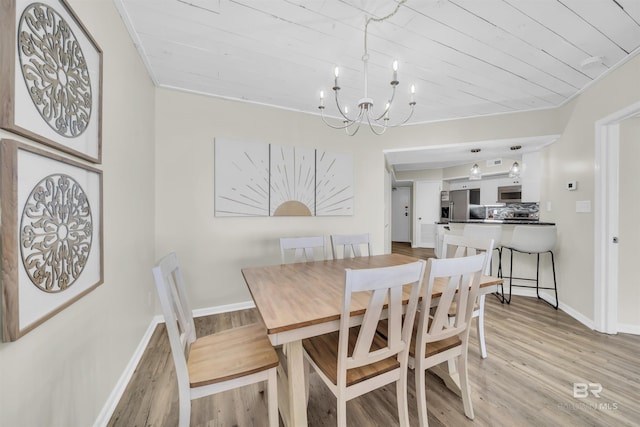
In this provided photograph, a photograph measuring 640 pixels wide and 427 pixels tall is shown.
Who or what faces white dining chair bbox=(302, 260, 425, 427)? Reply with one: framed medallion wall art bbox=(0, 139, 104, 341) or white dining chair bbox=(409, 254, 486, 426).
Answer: the framed medallion wall art

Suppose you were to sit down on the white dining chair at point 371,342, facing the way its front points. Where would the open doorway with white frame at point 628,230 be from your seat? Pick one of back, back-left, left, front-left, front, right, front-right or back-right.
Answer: right

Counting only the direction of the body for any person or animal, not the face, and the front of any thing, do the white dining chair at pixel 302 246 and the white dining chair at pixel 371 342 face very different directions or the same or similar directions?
very different directions

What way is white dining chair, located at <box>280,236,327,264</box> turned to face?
toward the camera

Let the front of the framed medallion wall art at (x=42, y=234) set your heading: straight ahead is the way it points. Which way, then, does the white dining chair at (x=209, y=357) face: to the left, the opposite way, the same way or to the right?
the same way

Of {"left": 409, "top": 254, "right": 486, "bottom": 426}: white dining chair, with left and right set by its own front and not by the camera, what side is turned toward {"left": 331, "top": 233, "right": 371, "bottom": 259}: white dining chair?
front

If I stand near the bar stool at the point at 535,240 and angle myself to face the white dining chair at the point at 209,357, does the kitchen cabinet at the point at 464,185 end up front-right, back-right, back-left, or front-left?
back-right

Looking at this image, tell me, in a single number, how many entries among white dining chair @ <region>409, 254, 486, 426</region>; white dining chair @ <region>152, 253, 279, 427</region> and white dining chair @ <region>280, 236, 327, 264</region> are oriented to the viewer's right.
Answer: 1

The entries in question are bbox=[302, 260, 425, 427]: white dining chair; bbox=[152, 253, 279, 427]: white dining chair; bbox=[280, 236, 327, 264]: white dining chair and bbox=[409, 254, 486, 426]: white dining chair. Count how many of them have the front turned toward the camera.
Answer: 1

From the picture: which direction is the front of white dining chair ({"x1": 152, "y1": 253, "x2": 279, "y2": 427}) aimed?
to the viewer's right

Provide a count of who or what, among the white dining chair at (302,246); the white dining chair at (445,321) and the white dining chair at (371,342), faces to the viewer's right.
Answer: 0

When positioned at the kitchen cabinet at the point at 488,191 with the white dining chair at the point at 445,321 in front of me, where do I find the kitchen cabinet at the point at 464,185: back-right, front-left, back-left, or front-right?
back-right

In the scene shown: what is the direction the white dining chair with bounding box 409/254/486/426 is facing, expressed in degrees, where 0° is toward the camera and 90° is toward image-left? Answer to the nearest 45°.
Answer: approximately 135°

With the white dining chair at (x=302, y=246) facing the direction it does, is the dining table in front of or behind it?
in front

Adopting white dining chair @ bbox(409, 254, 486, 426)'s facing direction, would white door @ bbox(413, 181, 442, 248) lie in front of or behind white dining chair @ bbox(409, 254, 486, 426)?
in front

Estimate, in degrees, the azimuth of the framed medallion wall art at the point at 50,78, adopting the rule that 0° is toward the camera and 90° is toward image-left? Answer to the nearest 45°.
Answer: approximately 315°

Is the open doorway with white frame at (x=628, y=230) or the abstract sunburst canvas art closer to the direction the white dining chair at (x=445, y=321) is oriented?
the abstract sunburst canvas art
